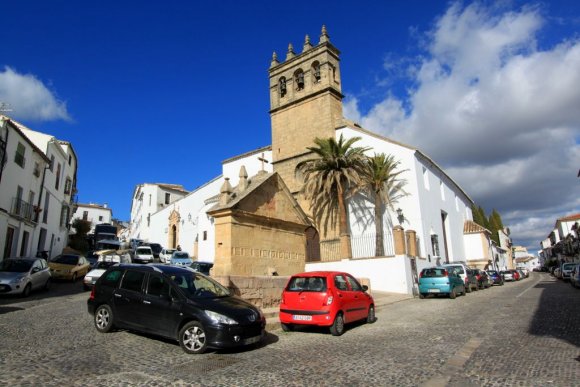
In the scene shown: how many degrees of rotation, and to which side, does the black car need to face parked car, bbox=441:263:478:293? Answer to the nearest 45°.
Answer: approximately 90° to its left

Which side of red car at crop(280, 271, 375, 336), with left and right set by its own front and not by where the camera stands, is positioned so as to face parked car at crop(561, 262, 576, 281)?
front

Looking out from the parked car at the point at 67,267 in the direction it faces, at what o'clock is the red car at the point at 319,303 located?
The red car is roughly at 10 o'clock from the parked car.

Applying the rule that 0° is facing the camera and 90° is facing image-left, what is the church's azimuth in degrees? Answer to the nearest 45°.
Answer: approximately 45°

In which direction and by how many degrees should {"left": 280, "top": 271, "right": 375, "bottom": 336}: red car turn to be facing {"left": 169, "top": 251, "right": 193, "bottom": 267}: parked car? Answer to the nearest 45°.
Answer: approximately 90° to its left

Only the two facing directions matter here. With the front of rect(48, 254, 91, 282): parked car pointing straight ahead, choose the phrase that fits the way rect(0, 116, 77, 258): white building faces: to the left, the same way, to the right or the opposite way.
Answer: to the left

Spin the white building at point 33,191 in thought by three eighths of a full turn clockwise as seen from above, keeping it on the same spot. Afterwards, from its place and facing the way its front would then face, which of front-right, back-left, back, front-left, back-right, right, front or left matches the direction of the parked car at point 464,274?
back-left

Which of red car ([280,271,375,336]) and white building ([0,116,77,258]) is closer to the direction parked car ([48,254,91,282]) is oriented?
the red car

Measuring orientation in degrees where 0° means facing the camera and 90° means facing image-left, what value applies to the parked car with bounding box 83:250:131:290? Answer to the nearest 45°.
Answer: approximately 45°
